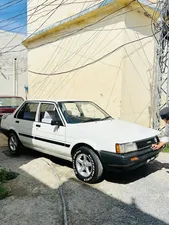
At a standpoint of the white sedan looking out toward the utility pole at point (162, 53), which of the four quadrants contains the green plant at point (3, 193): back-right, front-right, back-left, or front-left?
back-right

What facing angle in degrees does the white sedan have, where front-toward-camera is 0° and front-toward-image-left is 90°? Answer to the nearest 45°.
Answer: approximately 315°
